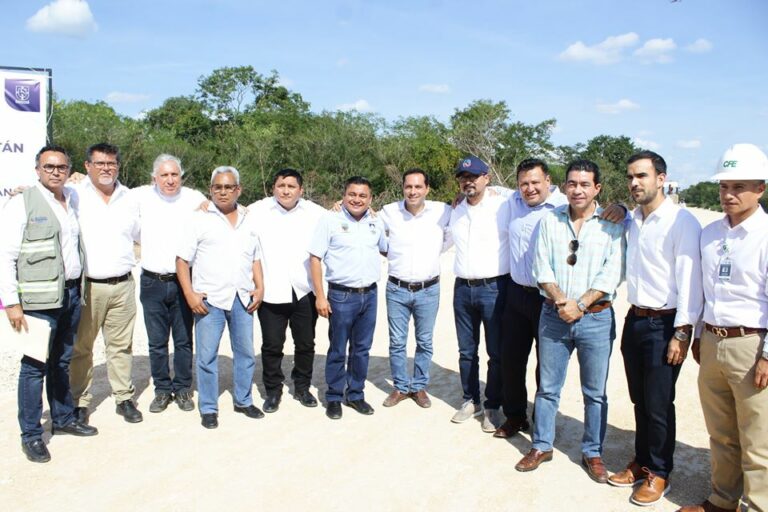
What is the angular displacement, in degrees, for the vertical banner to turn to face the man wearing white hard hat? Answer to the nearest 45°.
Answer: approximately 45° to its left

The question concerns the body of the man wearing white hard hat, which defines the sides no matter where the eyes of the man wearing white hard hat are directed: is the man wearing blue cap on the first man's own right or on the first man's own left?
on the first man's own right

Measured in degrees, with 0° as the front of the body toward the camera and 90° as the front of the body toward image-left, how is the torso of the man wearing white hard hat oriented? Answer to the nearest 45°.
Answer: approximately 45°

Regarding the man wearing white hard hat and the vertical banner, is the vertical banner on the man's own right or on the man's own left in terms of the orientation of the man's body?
on the man's own right

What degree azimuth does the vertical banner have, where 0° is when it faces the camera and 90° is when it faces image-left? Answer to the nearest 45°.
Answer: approximately 0°
